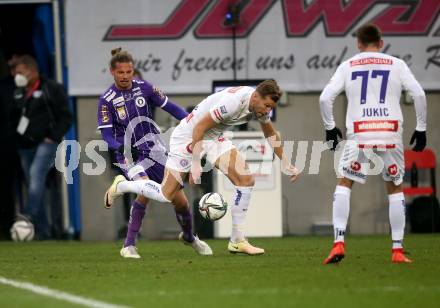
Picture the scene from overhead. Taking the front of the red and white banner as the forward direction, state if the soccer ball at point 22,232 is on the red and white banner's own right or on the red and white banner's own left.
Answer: on the red and white banner's own right

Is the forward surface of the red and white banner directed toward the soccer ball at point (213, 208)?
yes

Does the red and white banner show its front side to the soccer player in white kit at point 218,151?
yes

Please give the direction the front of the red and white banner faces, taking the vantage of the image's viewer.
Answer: facing the viewer

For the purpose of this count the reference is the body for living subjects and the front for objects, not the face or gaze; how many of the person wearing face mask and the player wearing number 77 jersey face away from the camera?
1

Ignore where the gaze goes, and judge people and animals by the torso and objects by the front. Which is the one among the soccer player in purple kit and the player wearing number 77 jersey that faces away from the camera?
the player wearing number 77 jersey

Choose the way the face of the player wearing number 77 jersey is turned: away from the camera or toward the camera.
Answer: away from the camera

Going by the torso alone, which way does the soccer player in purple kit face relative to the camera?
toward the camera

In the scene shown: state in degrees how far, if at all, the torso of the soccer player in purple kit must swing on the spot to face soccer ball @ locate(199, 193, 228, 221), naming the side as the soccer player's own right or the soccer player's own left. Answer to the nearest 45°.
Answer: approximately 45° to the soccer player's own left

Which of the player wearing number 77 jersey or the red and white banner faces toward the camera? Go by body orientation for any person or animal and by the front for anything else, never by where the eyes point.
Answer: the red and white banner

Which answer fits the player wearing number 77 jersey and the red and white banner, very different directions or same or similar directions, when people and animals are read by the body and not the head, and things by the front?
very different directions

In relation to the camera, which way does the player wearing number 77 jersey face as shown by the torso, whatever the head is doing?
away from the camera

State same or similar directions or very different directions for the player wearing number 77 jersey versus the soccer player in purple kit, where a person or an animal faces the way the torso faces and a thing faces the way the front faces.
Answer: very different directions

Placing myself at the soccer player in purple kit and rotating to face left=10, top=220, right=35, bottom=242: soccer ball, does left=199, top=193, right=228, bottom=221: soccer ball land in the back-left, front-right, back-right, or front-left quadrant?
back-right

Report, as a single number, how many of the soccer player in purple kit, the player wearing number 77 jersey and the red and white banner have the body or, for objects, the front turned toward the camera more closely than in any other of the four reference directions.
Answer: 2
